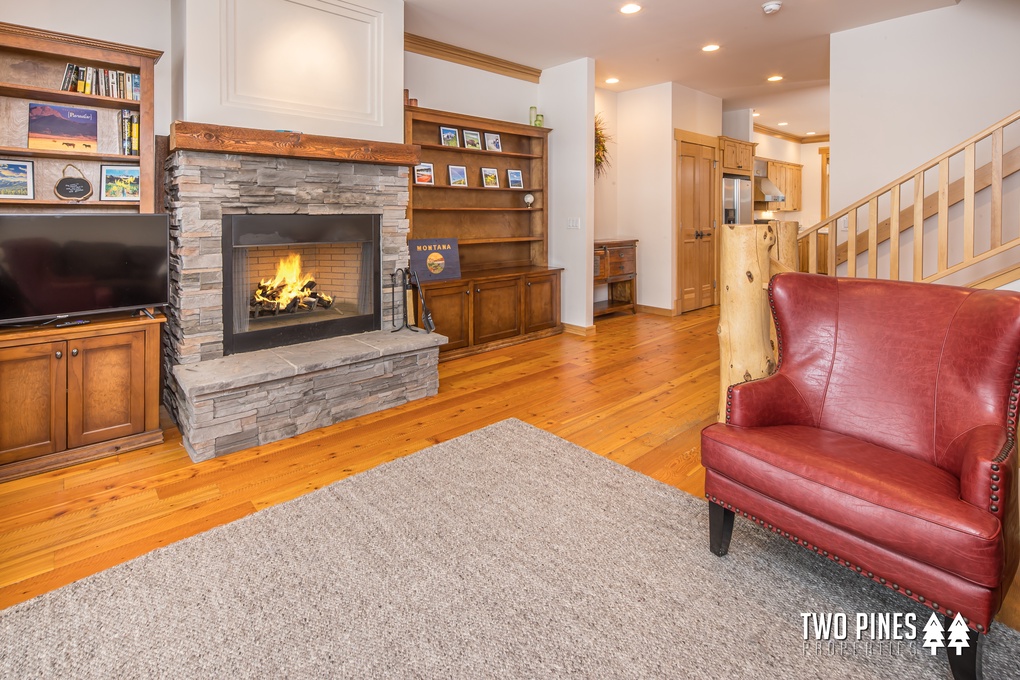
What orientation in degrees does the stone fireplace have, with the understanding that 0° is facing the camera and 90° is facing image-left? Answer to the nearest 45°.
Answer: approximately 315°

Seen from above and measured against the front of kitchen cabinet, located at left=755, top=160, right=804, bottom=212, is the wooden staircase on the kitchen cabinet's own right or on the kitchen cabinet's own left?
on the kitchen cabinet's own left

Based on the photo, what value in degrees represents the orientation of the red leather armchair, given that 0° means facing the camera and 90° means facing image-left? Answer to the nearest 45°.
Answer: approximately 45°

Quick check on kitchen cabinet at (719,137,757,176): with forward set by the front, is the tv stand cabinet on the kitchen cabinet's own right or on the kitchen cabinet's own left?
on the kitchen cabinet's own right

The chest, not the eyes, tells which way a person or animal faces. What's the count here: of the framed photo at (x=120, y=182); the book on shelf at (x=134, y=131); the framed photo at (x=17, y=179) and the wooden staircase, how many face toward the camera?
3

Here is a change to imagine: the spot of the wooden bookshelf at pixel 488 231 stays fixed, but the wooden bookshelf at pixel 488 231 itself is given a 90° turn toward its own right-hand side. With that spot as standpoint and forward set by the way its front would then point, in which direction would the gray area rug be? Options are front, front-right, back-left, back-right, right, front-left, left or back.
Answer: front-left
